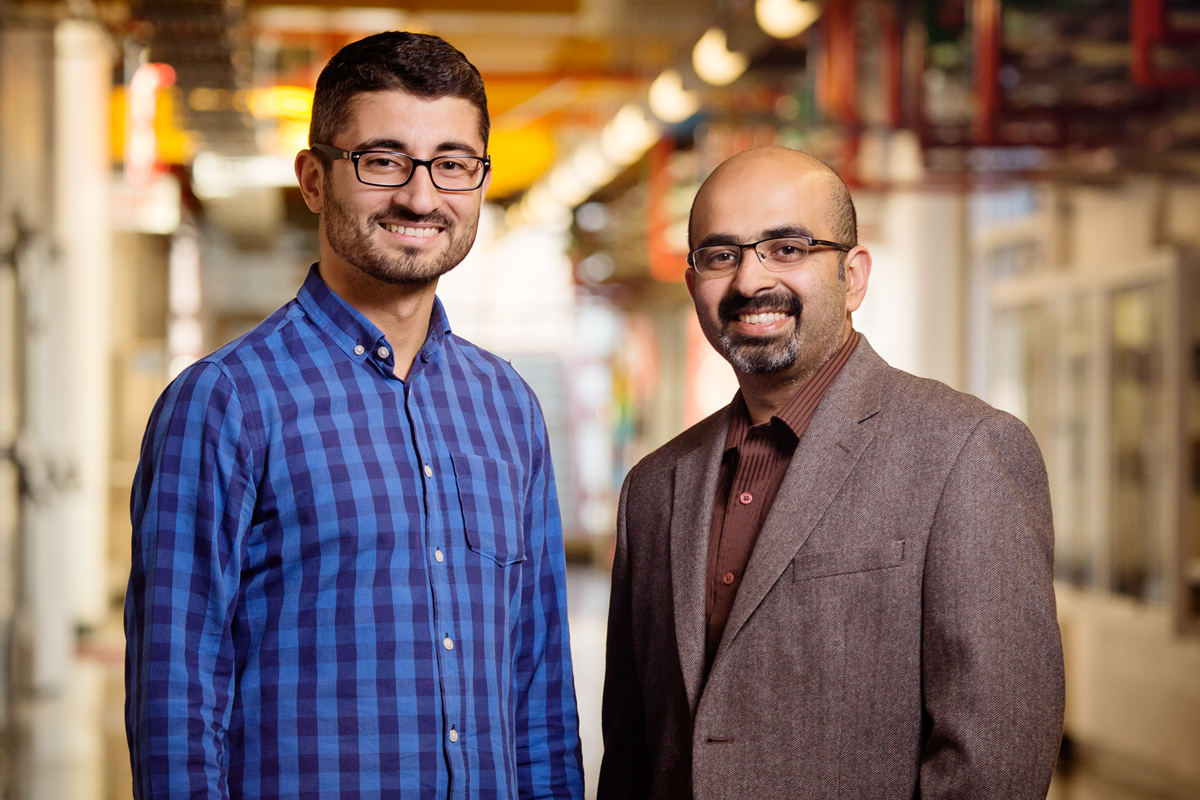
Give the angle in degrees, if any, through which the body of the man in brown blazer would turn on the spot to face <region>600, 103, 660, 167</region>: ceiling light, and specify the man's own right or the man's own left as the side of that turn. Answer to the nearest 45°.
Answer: approximately 135° to the man's own right

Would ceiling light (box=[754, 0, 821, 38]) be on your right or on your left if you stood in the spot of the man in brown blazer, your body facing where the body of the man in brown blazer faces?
on your right

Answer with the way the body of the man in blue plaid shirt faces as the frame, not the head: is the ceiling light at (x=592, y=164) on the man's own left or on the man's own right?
on the man's own left

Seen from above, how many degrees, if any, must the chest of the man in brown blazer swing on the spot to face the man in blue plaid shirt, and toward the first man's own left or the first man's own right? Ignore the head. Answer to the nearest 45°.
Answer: approximately 45° to the first man's own right

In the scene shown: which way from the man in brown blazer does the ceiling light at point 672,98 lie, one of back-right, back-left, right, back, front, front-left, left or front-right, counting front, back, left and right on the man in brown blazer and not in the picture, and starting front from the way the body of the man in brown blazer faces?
back-right

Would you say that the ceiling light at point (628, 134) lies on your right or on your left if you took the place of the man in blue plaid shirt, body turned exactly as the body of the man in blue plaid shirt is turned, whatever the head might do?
on your left

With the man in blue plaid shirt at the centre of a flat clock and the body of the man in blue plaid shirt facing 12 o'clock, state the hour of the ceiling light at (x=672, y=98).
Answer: The ceiling light is roughly at 8 o'clock from the man in blue plaid shirt.

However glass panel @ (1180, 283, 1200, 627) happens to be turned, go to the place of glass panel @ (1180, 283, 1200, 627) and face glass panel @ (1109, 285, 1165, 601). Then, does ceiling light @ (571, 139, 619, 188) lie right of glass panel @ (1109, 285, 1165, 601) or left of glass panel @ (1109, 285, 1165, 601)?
left

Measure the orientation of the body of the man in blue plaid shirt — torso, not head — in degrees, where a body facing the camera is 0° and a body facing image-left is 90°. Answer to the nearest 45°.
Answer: approximately 315°

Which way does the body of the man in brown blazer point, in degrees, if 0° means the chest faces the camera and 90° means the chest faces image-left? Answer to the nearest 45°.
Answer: approximately 45°
